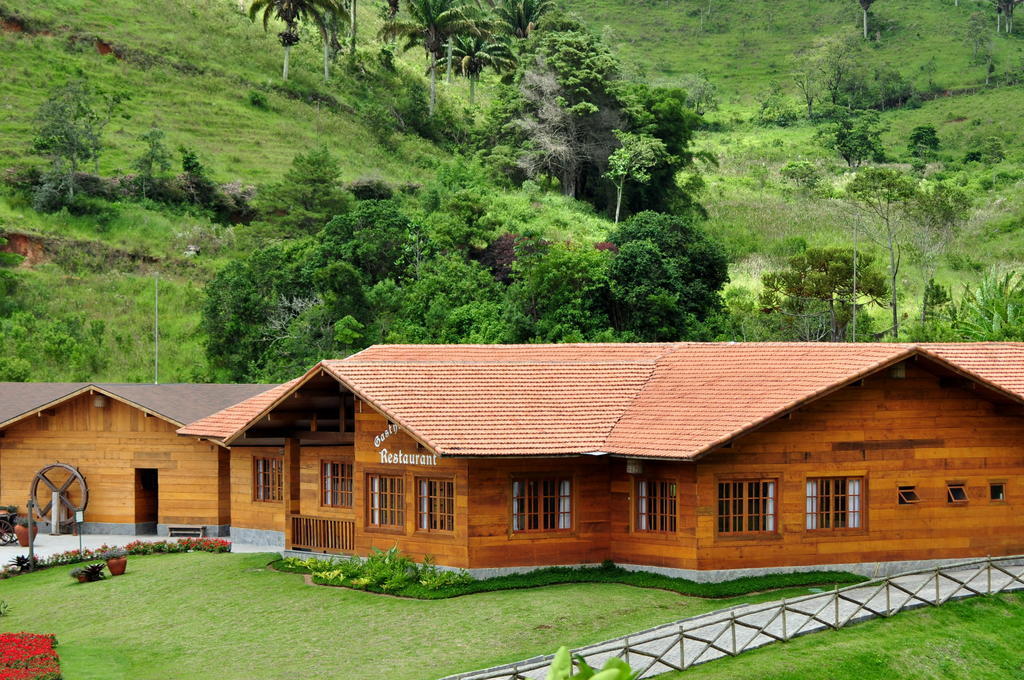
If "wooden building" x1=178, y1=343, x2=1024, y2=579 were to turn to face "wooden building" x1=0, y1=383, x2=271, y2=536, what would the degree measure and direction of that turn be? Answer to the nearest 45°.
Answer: approximately 90° to its right

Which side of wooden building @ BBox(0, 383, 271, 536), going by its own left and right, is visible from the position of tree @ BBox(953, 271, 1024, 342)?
left

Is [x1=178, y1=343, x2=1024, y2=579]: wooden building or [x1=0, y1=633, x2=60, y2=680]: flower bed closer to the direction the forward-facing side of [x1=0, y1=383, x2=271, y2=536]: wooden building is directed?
the flower bed

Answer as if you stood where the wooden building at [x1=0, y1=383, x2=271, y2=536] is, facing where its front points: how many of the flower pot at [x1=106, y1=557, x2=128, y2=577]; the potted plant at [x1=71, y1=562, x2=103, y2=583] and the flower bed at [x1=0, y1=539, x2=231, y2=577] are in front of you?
3

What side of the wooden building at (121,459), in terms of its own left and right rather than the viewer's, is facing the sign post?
front

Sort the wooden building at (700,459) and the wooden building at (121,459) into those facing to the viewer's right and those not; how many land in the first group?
0

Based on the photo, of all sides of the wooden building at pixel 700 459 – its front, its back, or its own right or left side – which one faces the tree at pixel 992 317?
back

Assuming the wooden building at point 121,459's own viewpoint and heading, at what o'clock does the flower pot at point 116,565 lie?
The flower pot is roughly at 12 o'clock from the wooden building.

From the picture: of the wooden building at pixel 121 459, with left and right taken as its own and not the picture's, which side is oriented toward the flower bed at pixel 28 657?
front

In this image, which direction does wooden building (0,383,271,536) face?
toward the camera

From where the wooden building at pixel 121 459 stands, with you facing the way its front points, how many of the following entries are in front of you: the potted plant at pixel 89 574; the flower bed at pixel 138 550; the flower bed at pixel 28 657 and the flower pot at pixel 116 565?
4
